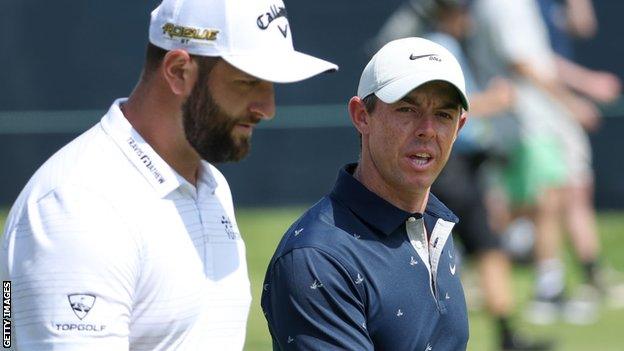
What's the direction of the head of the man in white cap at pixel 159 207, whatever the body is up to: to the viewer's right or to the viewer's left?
to the viewer's right

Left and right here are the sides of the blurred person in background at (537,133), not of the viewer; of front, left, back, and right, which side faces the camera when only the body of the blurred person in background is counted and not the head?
right

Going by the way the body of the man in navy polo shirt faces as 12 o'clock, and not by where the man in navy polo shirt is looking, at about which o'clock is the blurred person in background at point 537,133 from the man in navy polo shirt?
The blurred person in background is roughly at 8 o'clock from the man in navy polo shirt.
